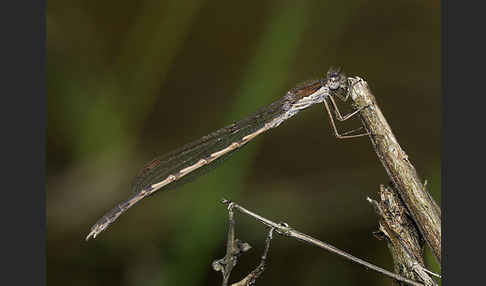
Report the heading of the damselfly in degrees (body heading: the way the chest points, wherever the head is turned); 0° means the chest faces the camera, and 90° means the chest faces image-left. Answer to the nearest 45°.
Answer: approximately 270°
